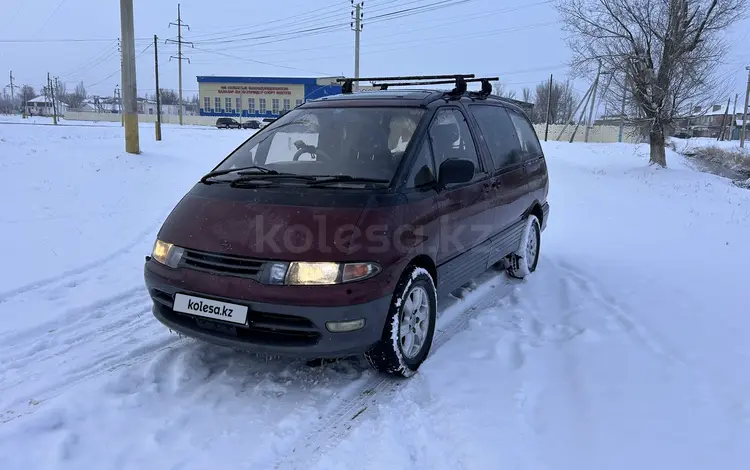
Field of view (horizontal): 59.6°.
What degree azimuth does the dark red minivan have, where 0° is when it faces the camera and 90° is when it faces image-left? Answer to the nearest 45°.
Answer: approximately 45°

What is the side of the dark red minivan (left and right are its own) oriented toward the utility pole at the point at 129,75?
right
